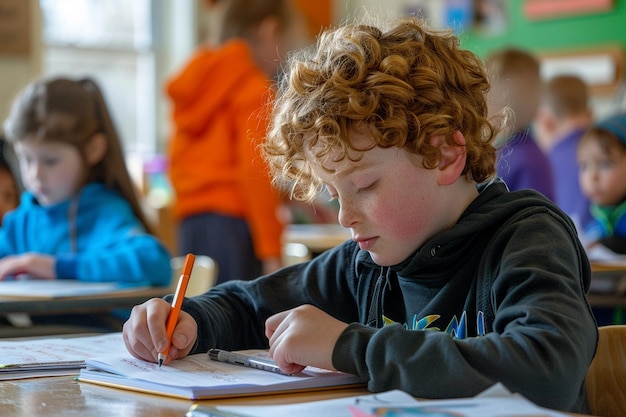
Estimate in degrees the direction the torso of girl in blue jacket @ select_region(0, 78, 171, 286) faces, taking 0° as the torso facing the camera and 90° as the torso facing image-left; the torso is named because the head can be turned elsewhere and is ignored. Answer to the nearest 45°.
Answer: approximately 45°

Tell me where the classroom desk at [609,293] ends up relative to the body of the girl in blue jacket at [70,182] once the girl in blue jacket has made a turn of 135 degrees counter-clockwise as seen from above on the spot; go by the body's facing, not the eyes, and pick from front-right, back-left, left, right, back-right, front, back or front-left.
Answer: front

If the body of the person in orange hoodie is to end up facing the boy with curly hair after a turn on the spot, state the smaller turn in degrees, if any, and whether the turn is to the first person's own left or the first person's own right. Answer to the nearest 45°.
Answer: approximately 135° to the first person's own right

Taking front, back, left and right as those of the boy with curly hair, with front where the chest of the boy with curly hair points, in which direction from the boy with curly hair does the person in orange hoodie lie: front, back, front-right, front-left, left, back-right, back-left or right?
back-right

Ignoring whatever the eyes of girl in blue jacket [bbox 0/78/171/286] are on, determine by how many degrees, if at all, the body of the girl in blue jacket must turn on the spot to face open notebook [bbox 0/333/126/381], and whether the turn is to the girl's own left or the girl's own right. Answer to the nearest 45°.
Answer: approximately 45° to the girl's own left

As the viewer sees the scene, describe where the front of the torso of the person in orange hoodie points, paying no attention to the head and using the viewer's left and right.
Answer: facing away from the viewer and to the right of the viewer

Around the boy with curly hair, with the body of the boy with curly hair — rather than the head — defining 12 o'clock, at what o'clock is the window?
The window is roughly at 4 o'clock from the boy with curly hair.

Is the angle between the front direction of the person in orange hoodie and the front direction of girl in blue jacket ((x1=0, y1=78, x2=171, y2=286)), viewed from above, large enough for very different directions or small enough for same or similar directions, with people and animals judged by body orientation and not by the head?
very different directions

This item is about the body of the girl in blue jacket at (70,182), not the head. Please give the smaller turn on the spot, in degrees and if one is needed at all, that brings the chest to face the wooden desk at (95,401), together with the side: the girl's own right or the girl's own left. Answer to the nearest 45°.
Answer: approximately 45° to the girl's own left

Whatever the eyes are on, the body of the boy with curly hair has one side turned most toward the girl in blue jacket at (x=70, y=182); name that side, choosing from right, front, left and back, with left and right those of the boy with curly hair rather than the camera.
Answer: right

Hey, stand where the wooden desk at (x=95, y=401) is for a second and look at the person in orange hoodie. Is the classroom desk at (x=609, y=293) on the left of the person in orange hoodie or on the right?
right
